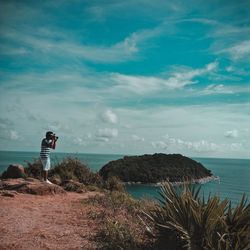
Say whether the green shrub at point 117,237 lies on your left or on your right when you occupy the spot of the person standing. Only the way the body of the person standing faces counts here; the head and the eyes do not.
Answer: on your right

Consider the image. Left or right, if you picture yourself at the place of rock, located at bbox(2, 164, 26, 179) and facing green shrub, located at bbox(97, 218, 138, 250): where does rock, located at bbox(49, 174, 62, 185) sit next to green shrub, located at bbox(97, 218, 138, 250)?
left

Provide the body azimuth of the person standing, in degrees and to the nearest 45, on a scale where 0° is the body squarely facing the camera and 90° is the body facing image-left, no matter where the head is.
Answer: approximately 270°

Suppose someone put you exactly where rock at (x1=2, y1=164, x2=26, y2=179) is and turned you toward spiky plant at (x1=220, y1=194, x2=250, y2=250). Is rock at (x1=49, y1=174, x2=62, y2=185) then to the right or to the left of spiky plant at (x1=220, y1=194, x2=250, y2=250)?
left

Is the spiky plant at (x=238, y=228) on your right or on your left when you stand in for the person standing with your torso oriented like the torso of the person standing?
on your right

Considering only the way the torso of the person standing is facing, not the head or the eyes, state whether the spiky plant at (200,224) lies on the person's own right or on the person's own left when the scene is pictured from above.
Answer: on the person's own right
